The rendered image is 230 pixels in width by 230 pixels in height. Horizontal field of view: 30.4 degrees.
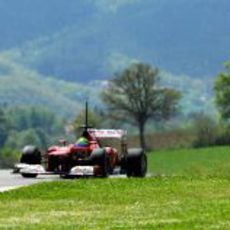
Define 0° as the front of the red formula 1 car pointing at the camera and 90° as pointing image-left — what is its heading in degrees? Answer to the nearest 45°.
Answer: approximately 45°
